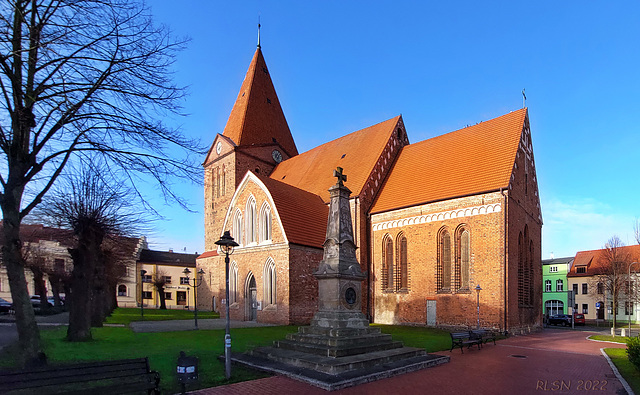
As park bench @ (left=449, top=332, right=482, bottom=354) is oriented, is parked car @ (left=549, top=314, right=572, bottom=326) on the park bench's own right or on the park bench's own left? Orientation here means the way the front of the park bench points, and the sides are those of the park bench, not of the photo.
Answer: on the park bench's own left

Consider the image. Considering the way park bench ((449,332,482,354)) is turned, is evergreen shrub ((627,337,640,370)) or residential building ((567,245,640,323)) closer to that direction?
the evergreen shrub

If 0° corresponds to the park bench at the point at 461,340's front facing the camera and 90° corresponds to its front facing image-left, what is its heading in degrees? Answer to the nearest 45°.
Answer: approximately 315°

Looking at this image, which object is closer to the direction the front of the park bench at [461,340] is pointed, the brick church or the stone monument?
the stone monument
